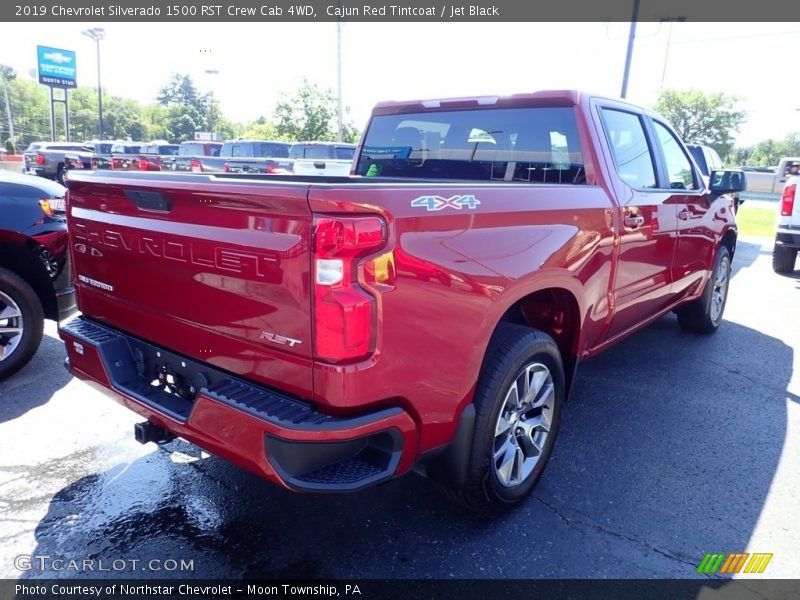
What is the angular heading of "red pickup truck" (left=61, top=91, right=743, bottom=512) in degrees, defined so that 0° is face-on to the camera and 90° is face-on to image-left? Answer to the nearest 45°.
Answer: approximately 225°

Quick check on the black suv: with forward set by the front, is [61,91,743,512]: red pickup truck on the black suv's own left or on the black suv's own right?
on the black suv's own right

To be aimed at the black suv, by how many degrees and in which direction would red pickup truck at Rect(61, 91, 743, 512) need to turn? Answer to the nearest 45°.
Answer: approximately 90° to its left

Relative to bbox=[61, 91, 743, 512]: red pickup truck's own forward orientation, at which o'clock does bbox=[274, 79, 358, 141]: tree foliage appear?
The tree foliage is roughly at 10 o'clock from the red pickup truck.

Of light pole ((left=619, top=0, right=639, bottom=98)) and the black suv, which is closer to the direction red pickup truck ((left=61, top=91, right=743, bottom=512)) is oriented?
the light pole
